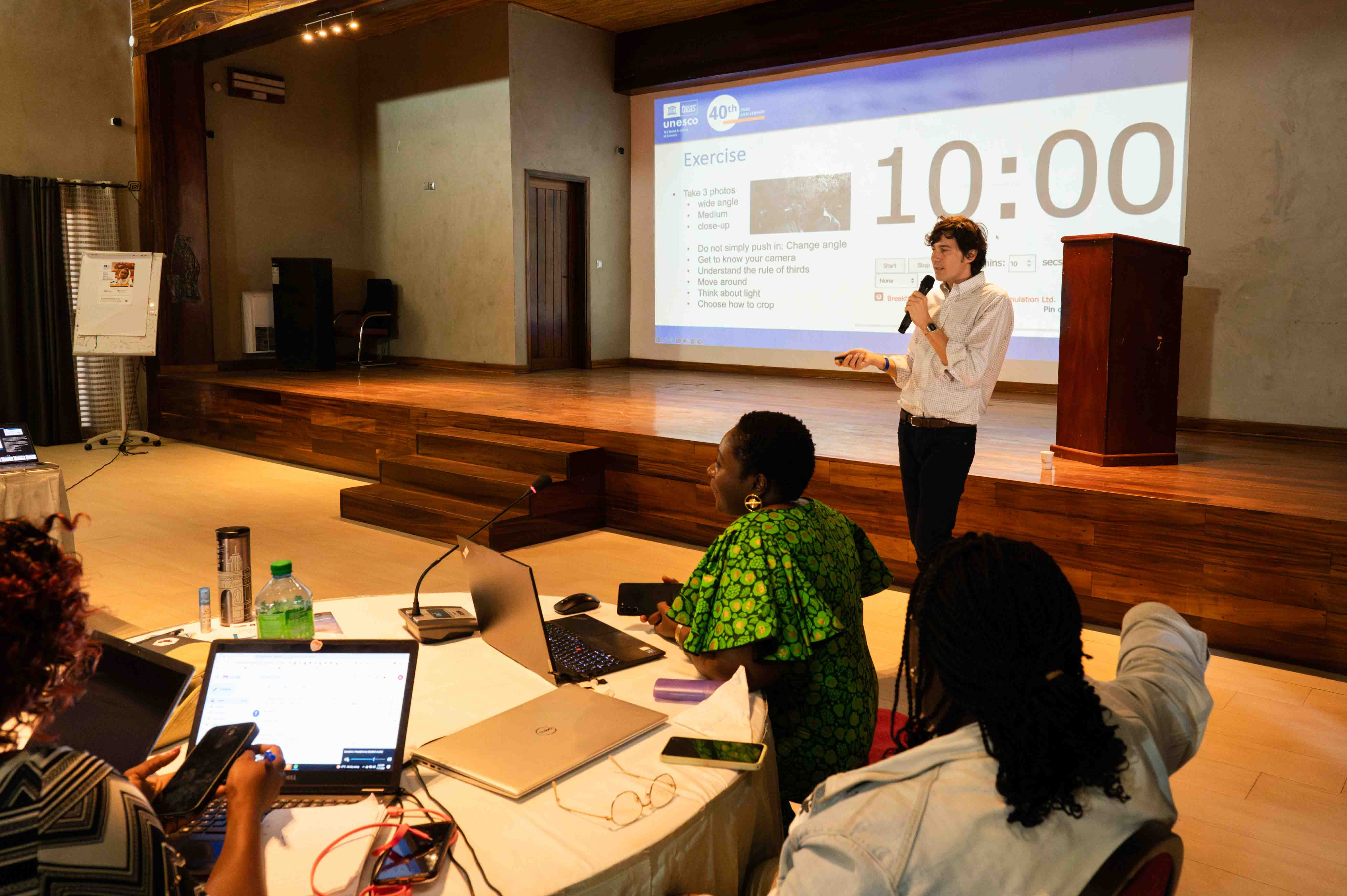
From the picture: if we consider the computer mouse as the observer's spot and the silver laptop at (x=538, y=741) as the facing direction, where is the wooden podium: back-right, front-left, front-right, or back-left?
back-left

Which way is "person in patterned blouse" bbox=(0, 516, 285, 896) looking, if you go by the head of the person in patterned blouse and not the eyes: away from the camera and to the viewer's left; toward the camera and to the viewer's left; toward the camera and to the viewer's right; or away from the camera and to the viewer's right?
away from the camera and to the viewer's right

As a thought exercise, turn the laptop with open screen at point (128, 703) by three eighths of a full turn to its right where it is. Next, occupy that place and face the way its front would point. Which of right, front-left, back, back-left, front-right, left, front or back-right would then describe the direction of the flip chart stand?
front

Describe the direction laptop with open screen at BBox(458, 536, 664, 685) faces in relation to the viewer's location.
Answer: facing away from the viewer and to the right of the viewer

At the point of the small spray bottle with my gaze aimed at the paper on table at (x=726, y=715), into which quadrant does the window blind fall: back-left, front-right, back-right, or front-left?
back-left

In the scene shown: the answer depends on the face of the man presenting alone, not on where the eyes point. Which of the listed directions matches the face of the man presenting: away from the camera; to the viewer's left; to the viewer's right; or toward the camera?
to the viewer's left

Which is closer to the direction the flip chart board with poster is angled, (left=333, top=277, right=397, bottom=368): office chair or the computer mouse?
the computer mouse

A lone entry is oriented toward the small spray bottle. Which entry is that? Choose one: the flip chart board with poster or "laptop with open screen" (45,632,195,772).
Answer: the flip chart board with poster

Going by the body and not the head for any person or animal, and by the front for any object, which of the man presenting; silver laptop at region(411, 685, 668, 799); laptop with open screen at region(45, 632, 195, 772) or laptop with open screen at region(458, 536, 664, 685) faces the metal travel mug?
the man presenting
